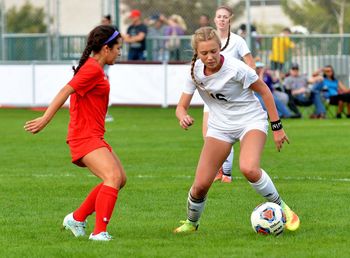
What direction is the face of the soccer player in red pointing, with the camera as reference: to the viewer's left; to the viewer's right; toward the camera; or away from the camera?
to the viewer's right

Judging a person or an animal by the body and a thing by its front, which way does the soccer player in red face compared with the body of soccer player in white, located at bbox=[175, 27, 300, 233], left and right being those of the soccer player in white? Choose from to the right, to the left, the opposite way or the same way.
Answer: to the left

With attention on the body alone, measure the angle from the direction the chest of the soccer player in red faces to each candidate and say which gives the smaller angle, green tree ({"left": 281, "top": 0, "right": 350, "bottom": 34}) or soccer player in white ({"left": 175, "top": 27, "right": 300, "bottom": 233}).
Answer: the soccer player in white

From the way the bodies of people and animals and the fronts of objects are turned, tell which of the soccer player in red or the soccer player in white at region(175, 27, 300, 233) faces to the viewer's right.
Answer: the soccer player in red

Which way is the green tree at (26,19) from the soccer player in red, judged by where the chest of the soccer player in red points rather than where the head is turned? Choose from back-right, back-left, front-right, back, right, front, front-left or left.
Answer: left

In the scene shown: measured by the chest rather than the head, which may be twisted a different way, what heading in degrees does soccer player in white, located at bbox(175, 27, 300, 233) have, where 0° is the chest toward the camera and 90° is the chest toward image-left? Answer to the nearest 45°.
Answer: approximately 0°

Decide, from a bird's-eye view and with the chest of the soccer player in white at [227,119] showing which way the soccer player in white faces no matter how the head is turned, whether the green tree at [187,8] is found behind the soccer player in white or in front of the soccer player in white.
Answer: behind

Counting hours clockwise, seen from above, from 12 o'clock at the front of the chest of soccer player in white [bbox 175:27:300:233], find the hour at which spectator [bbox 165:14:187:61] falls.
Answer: The spectator is roughly at 6 o'clock from the soccer player in white.

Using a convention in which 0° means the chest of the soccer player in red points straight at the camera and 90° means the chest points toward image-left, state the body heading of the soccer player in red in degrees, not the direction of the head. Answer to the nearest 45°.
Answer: approximately 270°

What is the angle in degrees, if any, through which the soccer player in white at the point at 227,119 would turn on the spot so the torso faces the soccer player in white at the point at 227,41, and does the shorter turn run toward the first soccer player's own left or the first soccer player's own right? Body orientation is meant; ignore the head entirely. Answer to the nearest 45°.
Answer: approximately 180°

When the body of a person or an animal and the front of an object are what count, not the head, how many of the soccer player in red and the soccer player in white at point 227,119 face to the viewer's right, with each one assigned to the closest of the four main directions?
1

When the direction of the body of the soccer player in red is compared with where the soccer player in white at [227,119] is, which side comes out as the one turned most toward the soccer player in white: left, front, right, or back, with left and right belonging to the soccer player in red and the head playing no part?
front

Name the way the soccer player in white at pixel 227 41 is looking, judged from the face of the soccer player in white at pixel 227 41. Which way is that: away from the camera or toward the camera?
toward the camera
